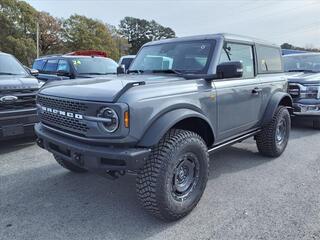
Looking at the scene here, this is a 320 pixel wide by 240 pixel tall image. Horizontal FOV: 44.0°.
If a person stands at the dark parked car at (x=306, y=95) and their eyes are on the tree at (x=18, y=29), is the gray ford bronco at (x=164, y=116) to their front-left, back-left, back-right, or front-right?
back-left

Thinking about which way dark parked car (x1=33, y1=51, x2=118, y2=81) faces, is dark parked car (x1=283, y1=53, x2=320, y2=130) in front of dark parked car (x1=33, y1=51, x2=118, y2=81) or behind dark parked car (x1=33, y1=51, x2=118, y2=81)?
in front

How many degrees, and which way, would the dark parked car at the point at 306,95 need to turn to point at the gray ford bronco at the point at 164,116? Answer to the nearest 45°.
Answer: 0° — it already faces it

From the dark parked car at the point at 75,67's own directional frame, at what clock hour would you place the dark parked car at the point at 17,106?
the dark parked car at the point at 17,106 is roughly at 2 o'clock from the dark parked car at the point at 75,67.

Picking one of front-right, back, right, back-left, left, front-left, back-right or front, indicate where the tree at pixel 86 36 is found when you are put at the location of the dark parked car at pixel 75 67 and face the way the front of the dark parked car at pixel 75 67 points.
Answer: back-left

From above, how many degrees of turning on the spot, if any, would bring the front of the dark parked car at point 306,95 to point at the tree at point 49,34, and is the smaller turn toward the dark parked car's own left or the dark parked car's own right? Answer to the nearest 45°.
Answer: approximately 135° to the dark parked car's own right

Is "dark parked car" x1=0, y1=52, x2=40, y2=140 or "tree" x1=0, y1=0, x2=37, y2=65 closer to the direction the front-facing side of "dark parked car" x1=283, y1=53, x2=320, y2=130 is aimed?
the dark parked car

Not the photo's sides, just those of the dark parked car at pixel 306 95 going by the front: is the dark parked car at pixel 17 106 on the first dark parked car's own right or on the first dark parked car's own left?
on the first dark parked car's own right

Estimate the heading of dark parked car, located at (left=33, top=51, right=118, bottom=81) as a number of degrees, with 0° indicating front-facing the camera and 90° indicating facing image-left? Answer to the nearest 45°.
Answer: approximately 315°

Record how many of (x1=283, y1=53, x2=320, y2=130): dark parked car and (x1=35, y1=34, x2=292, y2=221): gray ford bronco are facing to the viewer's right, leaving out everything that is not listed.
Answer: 0

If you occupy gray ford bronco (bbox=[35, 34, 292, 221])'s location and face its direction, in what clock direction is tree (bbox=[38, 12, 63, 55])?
The tree is roughly at 4 o'clock from the gray ford bronco.

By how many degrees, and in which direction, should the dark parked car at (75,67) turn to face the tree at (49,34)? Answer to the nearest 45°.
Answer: approximately 135° to its left

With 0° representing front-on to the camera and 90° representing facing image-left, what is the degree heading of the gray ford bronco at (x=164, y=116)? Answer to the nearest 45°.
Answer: approximately 45°

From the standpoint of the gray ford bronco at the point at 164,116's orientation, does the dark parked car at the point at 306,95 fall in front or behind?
behind
